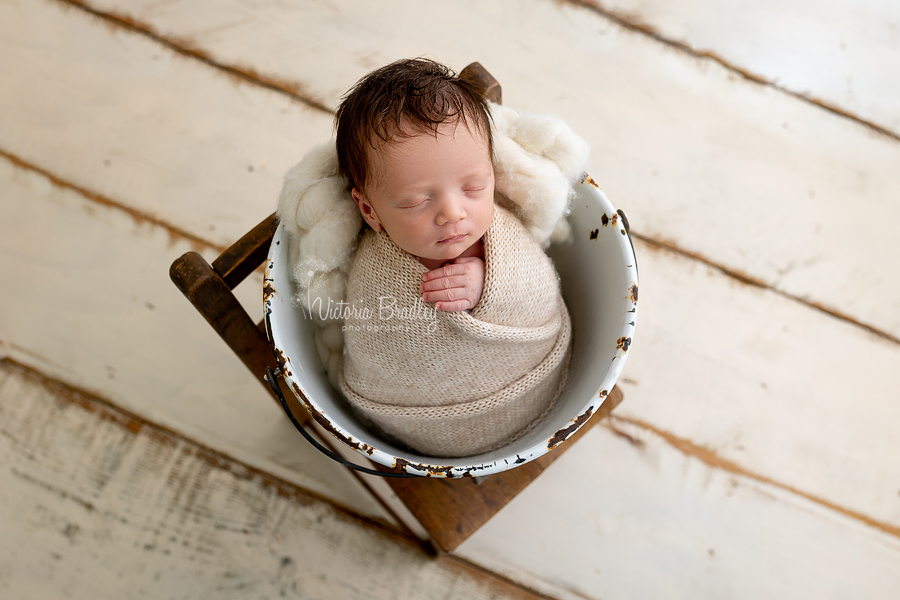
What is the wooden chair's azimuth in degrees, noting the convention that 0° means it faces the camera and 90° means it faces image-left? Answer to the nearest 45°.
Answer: approximately 315°
